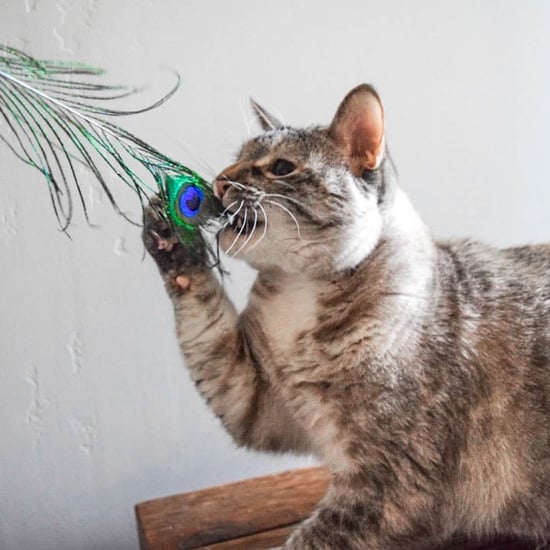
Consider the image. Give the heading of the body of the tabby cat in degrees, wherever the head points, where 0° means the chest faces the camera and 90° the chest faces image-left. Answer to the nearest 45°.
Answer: approximately 90°
